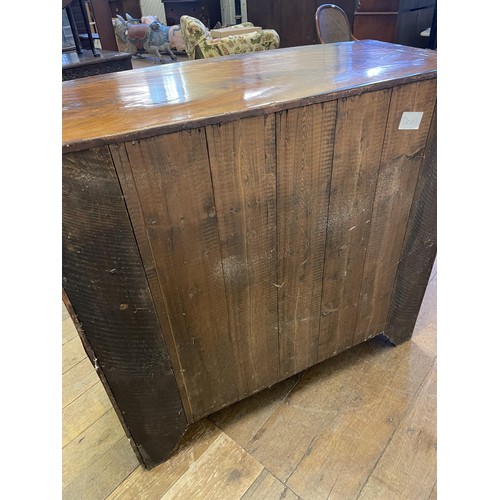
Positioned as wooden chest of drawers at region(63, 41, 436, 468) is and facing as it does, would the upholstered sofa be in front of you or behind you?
in front

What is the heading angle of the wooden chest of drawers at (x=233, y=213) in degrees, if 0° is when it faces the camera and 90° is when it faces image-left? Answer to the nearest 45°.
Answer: approximately 135°
